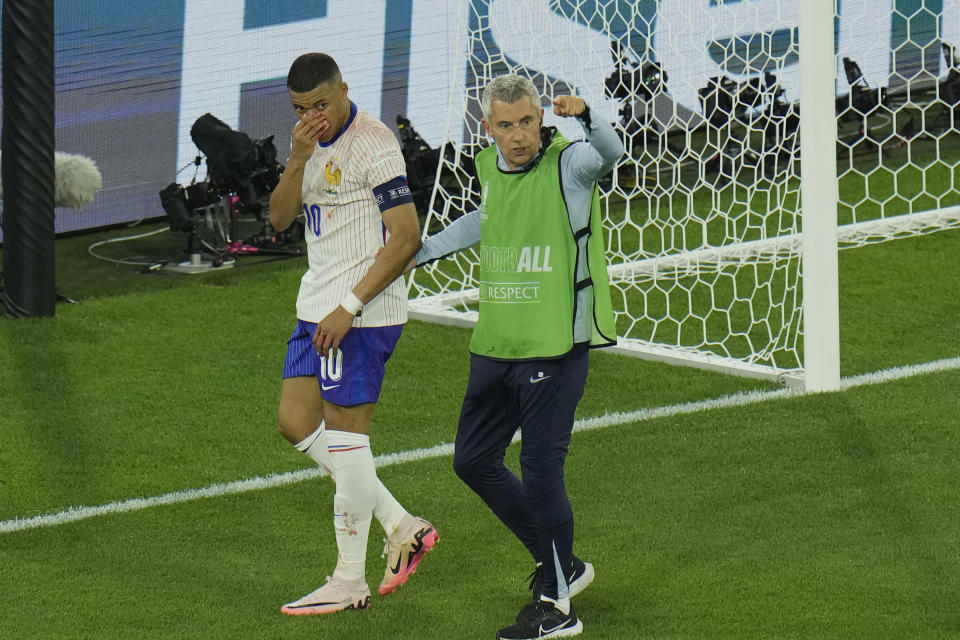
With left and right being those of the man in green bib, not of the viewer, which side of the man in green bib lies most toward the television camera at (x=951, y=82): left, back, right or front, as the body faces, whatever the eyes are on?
back

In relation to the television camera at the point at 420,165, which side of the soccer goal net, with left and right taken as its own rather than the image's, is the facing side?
back

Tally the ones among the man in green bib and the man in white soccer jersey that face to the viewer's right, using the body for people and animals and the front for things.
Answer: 0

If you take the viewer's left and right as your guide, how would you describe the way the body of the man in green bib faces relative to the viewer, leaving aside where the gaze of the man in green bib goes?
facing the viewer and to the left of the viewer

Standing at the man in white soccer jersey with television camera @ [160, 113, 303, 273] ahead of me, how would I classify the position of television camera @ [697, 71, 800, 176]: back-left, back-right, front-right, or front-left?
front-right

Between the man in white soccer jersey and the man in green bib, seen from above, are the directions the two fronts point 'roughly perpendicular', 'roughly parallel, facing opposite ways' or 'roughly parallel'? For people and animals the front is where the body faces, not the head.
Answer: roughly parallel

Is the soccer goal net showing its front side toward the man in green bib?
no

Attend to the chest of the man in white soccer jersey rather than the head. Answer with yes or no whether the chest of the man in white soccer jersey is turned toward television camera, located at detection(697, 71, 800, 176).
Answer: no

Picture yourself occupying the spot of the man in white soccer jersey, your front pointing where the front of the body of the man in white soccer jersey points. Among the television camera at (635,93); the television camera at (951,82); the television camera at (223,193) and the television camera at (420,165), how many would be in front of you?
0

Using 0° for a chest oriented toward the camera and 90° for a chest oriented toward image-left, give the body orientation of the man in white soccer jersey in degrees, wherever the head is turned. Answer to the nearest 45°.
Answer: approximately 45°

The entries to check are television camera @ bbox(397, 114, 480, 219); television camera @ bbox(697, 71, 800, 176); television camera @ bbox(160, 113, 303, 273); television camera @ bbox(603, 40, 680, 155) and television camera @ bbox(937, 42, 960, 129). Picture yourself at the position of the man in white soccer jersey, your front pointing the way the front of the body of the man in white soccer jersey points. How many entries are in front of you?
0

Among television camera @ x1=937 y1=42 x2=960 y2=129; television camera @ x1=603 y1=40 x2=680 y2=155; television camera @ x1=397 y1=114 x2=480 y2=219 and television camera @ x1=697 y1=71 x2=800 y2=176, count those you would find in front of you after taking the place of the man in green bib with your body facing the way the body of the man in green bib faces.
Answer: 0

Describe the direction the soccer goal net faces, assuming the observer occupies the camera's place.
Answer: facing the viewer and to the right of the viewer

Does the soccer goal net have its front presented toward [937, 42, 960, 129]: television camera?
no

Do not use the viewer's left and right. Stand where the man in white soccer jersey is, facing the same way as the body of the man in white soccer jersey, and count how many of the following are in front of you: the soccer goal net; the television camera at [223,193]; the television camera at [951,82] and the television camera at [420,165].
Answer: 0
